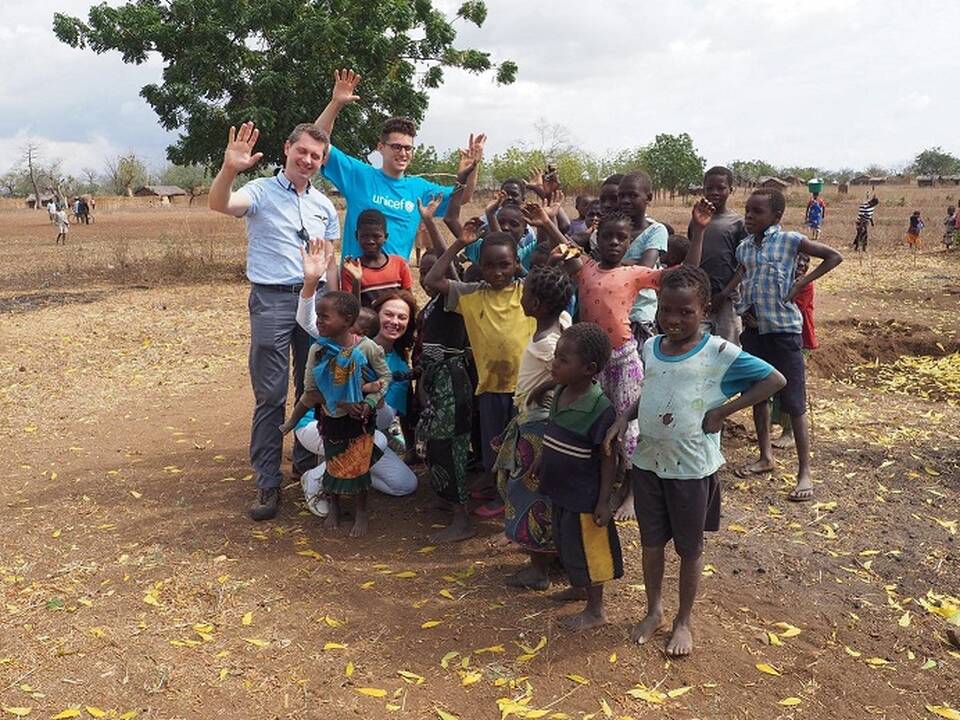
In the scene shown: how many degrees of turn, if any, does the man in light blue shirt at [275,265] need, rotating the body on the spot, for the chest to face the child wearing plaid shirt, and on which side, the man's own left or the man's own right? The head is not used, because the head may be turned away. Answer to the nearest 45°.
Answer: approximately 45° to the man's own left

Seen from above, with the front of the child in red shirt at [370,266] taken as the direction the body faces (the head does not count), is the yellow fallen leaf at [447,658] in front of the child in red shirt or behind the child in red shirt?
in front

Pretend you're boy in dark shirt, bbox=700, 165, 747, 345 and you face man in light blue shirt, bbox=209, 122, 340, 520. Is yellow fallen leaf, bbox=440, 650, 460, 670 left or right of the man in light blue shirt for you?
left

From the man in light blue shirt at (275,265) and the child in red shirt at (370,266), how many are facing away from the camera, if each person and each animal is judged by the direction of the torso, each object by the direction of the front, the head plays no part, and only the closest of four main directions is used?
0

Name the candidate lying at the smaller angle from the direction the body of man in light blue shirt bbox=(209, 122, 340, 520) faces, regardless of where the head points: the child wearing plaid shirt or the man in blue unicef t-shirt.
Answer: the child wearing plaid shirt

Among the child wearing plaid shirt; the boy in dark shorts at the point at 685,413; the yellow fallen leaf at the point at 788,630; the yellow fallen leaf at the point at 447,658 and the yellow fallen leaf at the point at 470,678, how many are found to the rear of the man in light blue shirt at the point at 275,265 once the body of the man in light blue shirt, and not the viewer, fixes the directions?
0

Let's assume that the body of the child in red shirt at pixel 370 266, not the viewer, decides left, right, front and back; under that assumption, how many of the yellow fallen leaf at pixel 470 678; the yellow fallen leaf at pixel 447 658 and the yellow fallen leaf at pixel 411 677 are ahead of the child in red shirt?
3

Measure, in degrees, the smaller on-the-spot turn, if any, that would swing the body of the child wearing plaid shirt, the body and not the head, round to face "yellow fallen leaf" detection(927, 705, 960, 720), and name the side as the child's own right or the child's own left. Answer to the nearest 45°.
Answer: approximately 45° to the child's own left

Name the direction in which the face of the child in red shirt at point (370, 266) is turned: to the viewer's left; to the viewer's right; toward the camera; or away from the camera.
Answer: toward the camera

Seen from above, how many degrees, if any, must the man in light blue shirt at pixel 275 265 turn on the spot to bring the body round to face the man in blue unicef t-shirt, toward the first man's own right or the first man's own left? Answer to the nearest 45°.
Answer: approximately 90° to the first man's own left

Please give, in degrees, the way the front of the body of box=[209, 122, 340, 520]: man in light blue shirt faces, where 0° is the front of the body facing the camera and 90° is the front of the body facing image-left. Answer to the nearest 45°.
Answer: approximately 315°

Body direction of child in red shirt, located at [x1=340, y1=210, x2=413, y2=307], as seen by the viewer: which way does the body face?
toward the camera

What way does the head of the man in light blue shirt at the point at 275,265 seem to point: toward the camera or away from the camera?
toward the camera

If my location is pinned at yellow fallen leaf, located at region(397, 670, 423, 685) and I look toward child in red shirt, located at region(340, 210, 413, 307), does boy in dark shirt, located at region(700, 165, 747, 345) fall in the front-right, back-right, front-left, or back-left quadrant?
front-right

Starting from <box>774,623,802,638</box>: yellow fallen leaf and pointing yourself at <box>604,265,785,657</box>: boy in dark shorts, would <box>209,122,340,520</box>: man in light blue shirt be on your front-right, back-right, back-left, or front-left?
front-right

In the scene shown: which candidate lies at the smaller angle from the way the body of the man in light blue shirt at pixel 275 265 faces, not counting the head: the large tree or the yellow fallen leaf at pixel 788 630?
the yellow fallen leaf

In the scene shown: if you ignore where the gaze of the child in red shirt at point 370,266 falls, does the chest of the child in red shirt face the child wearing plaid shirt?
no
